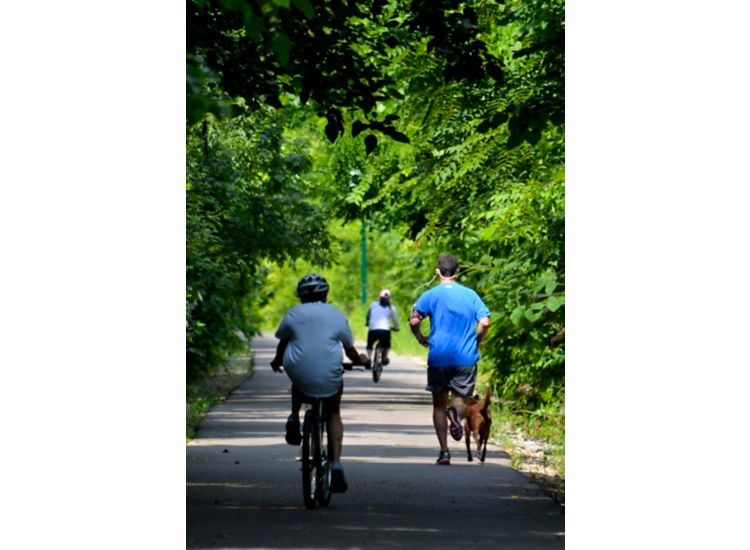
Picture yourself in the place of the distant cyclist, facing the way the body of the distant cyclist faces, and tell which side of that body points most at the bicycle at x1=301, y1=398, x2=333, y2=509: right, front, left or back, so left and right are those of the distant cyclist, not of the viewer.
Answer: back

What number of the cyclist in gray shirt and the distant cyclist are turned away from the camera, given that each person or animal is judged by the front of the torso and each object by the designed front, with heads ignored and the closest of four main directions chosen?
2

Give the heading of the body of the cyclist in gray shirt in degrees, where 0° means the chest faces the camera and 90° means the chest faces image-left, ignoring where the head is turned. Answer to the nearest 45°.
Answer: approximately 180°

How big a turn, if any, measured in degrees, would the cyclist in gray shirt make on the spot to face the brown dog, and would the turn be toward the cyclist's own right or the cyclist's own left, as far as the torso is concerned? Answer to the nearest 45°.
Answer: approximately 45° to the cyclist's own right

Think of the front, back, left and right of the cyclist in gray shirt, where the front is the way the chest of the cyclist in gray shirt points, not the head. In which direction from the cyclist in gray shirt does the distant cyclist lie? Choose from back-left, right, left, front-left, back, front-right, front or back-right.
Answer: front

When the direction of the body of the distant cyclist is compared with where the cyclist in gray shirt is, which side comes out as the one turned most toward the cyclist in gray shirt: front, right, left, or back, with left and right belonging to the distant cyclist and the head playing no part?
back

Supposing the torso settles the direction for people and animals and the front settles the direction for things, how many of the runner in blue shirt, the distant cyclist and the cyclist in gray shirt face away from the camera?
3

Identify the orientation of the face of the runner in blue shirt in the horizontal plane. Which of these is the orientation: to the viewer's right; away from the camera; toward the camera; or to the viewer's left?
away from the camera

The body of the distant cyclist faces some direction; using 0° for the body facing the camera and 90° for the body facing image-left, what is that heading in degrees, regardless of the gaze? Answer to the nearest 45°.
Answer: approximately 180°

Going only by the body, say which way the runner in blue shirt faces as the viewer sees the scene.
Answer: away from the camera
